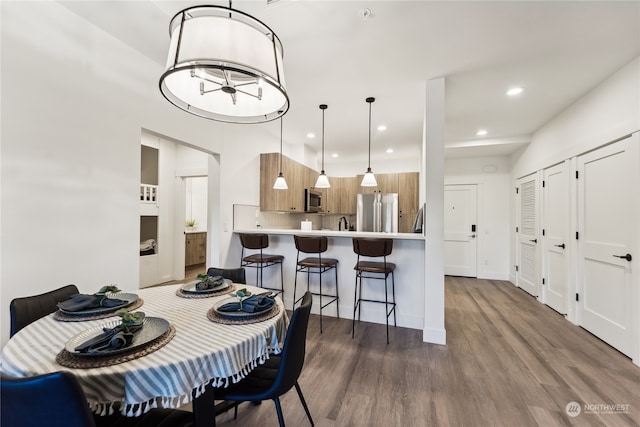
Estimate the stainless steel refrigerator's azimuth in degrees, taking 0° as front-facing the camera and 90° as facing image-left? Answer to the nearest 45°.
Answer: approximately 0°

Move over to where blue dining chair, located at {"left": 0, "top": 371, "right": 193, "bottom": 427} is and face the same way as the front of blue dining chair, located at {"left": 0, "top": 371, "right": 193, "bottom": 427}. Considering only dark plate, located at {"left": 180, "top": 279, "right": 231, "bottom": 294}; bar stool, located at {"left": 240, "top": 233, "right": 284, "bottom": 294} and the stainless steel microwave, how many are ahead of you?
3

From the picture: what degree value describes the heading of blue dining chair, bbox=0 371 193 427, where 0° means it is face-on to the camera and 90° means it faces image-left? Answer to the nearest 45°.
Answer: approximately 225°

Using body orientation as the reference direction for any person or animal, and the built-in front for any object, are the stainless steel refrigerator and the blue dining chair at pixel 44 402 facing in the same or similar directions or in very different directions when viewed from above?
very different directions

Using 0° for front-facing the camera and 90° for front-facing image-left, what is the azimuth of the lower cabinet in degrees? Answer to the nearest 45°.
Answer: approximately 315°
